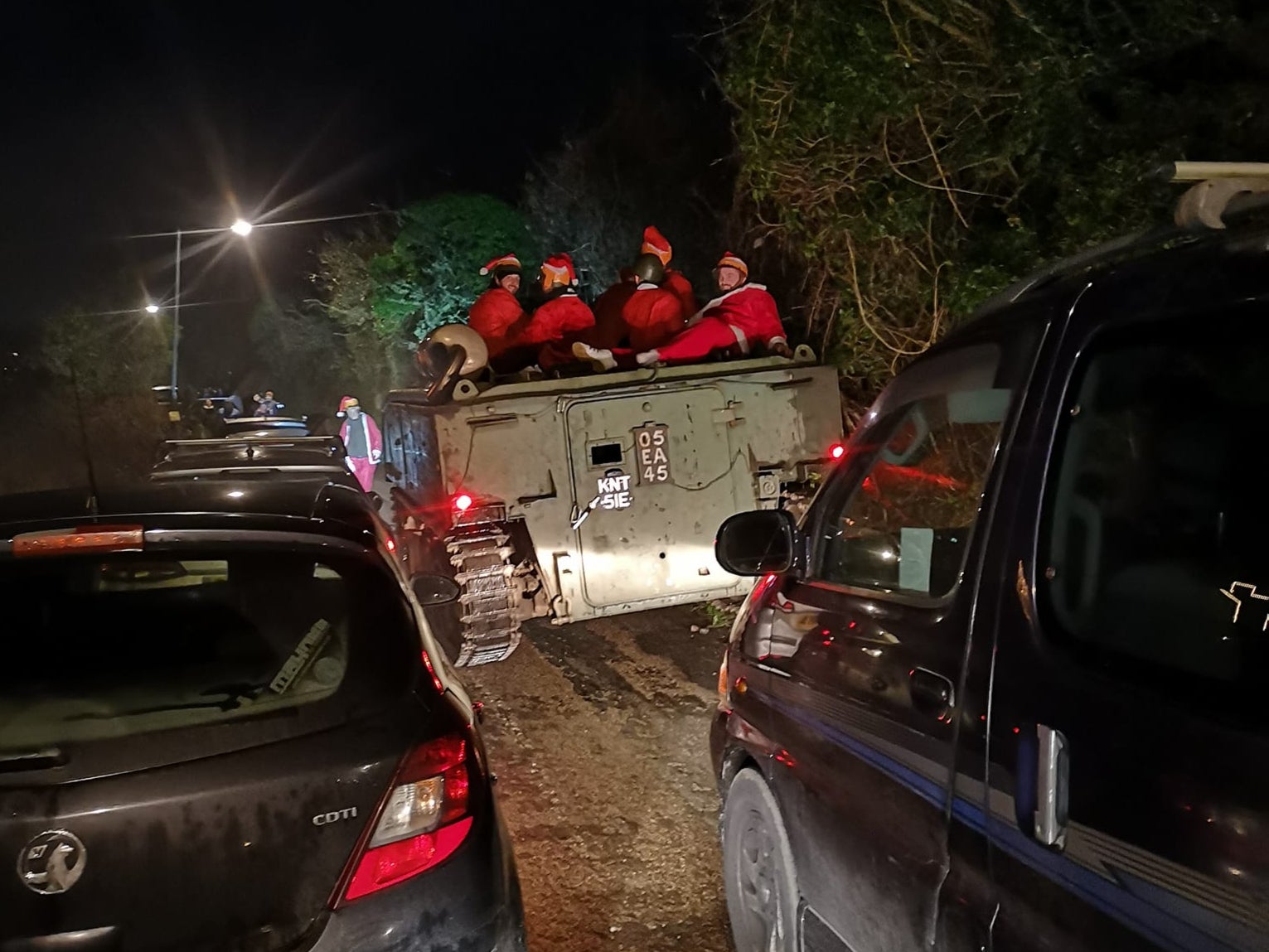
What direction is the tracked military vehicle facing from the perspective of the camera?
away from the camera

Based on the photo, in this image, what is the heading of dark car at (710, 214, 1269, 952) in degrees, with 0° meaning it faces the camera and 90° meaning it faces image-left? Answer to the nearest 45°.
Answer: approximately 135°

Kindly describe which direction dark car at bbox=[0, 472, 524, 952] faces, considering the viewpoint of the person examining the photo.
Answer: facing away from the viewer

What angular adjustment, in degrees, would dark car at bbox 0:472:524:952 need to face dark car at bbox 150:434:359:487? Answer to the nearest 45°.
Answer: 0° — it already faces it

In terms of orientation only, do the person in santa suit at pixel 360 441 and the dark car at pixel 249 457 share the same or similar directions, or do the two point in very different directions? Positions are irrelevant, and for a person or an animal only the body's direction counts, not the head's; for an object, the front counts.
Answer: very different directions

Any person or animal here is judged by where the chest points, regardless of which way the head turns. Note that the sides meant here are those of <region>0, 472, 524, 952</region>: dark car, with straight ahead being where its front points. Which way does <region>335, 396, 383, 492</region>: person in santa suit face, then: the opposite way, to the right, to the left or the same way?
the opposite way

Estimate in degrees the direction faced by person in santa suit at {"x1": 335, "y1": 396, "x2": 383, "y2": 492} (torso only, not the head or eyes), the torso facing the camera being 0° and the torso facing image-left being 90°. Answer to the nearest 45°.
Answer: approximately 0°

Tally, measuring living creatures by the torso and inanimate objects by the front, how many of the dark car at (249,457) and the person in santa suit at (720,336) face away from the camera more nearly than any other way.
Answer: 1

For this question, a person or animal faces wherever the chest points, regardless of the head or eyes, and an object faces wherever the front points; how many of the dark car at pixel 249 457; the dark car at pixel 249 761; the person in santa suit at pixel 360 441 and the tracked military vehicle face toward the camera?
1
